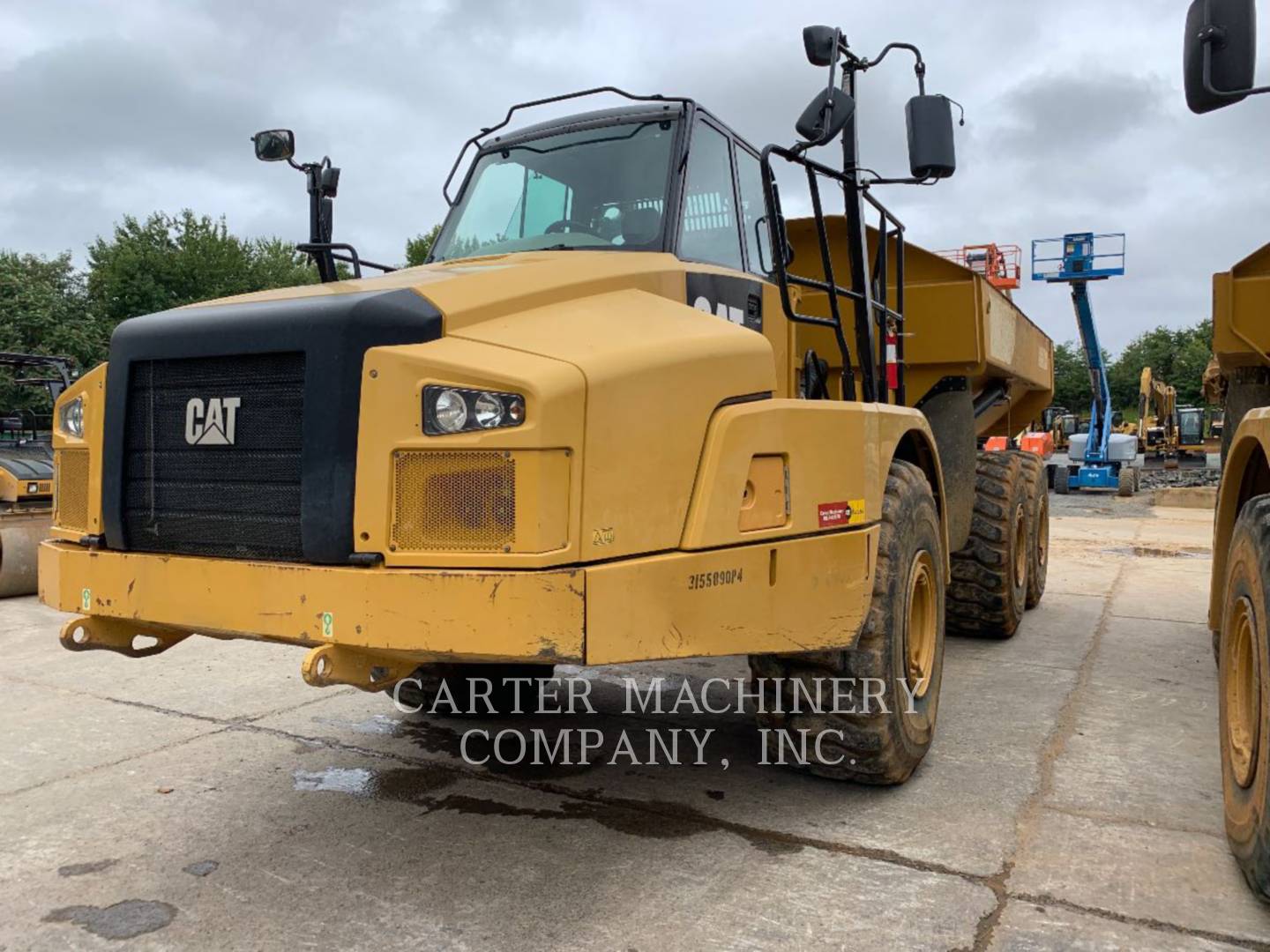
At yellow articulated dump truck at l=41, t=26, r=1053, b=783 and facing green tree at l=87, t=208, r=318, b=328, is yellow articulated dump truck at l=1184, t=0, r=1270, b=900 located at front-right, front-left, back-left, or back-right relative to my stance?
back-right

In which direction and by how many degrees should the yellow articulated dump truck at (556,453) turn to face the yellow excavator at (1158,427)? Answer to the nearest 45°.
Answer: approximately 180°

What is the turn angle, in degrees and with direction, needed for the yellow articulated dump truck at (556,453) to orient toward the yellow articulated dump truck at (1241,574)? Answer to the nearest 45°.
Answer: approximately 135° to its left

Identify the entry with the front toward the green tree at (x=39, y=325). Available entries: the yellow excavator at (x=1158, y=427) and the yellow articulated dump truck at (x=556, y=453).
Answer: the yellow excavator

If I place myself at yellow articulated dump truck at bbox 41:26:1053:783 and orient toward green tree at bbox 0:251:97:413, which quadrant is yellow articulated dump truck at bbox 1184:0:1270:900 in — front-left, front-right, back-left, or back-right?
back-right

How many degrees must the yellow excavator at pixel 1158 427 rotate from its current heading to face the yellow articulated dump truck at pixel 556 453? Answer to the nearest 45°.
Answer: approximately 45° to its left

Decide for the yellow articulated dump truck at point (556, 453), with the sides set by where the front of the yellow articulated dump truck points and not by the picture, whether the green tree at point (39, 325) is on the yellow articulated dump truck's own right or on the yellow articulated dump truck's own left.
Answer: on the yellow articulated dump truck's own right

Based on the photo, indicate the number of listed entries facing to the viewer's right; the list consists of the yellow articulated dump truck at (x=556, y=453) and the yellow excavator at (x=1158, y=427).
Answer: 0

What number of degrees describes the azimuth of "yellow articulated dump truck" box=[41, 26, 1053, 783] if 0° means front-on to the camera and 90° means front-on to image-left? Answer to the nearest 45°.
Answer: approximately 45°

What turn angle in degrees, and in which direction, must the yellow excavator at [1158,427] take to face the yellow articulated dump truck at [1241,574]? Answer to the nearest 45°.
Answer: approximately 45° to its left

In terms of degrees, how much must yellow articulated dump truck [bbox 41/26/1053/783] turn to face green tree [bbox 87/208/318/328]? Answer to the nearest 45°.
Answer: approximately 135° to its right

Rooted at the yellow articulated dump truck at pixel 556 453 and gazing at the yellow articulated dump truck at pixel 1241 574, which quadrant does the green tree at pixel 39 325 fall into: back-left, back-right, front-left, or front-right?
back-left

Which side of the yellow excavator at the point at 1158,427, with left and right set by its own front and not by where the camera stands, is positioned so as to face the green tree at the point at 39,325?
right

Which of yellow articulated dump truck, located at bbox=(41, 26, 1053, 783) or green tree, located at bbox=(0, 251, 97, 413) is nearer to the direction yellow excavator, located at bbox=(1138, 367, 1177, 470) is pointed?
the yellow articulated dump truck

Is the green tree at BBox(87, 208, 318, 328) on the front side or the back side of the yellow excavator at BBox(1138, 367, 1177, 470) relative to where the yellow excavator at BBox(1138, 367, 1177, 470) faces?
on the front side
